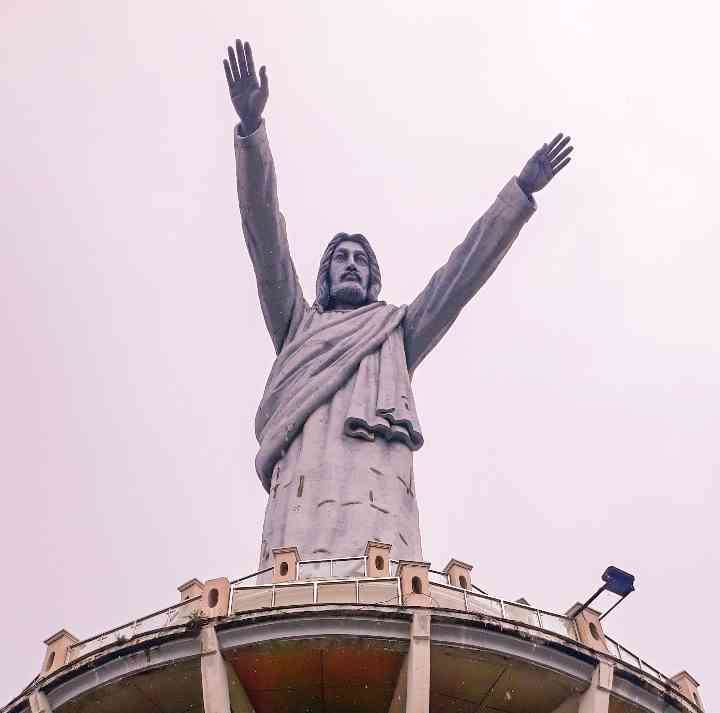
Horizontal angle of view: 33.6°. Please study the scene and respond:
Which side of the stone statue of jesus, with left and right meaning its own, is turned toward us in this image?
front
